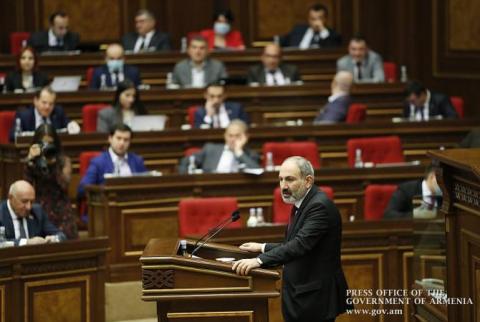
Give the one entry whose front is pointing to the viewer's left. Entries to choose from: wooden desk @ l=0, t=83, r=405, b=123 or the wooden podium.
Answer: the wooden podium

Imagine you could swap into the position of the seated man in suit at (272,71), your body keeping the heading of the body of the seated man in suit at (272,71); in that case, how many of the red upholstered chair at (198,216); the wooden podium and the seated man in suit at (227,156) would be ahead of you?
3

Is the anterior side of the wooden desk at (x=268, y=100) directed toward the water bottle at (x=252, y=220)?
yes

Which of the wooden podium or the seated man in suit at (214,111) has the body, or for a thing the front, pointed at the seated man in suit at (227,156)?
the seated man in suit at (214,111)

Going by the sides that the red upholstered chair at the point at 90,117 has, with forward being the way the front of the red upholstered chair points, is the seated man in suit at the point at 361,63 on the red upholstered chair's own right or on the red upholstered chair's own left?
on the red upholstered chair's own left

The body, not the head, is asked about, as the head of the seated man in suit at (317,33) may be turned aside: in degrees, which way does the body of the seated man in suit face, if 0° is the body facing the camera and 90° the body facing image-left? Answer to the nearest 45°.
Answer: approximately 0°

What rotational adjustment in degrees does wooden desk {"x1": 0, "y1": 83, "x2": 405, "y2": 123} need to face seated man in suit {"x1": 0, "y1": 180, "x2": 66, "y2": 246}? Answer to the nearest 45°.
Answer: approximately 45° to its right

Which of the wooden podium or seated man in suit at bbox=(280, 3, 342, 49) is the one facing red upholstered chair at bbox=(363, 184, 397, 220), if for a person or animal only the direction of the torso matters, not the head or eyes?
the seated man in suit

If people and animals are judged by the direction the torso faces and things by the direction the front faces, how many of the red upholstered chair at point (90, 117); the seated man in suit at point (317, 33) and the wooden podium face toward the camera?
2
